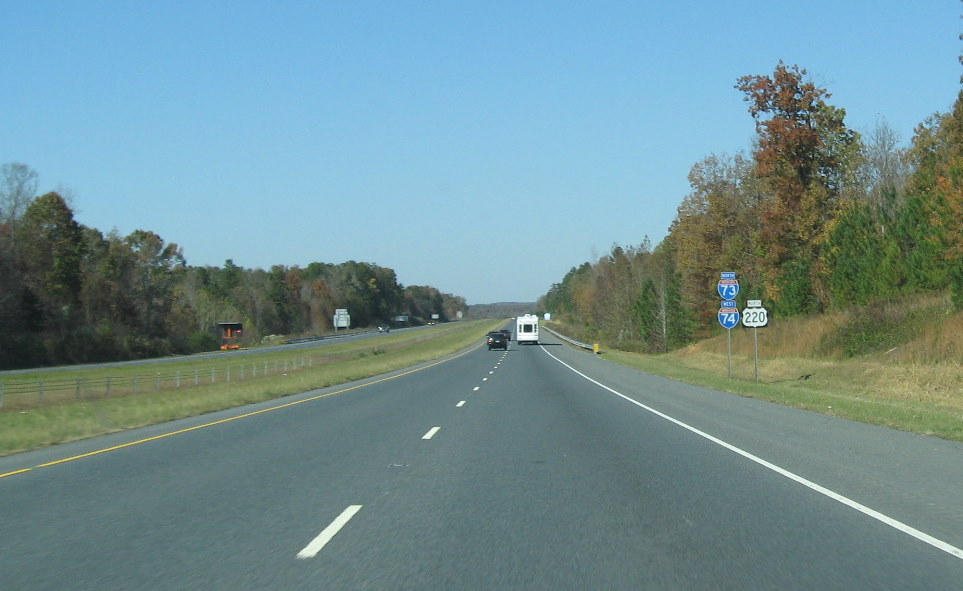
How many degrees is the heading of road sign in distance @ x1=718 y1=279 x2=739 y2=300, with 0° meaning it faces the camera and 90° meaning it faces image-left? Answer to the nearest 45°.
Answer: approximately 0°

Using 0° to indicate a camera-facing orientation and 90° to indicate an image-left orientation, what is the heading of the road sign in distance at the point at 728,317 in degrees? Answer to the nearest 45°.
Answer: approximately 0°

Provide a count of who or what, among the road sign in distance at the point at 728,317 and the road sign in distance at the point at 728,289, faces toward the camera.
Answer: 2
